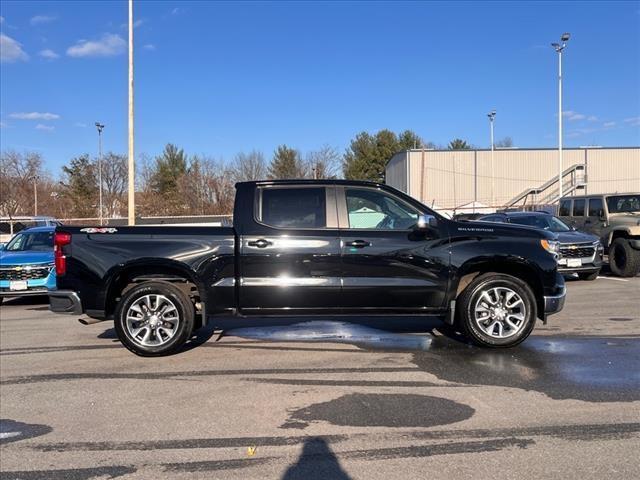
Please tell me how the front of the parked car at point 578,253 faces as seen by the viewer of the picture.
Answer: facing the viewer and to the right of the viewer

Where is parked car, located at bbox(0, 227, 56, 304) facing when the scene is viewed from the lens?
facing the viewer and to the left of the viewer

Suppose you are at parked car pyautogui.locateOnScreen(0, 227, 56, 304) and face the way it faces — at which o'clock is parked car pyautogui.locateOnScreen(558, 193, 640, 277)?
parked car pyautogui.locateOnScreen(558, 193, 640, 277) is roughly at 8 o'clock from parked car pyautogui.locateOnScreen(0, 227, 56, 304).

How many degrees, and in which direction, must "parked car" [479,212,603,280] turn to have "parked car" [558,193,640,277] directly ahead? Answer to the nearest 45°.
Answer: approximately 90° to its left

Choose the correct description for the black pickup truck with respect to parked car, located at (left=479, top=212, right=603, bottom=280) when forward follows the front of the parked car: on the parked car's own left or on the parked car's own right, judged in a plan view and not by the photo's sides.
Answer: on the parked car's own right

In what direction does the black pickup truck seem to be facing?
to the viewer's right

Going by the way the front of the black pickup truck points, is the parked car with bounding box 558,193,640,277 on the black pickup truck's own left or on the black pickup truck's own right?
on the black pickup truck's own left

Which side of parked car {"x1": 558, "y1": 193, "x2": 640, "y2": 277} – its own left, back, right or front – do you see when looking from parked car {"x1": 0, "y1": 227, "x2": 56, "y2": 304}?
right

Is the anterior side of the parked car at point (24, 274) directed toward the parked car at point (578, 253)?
no

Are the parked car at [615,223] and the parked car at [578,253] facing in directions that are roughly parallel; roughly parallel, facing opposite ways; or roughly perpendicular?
roughly parallel

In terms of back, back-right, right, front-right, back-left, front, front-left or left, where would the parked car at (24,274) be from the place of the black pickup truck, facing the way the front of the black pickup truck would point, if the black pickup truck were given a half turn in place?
front-right
